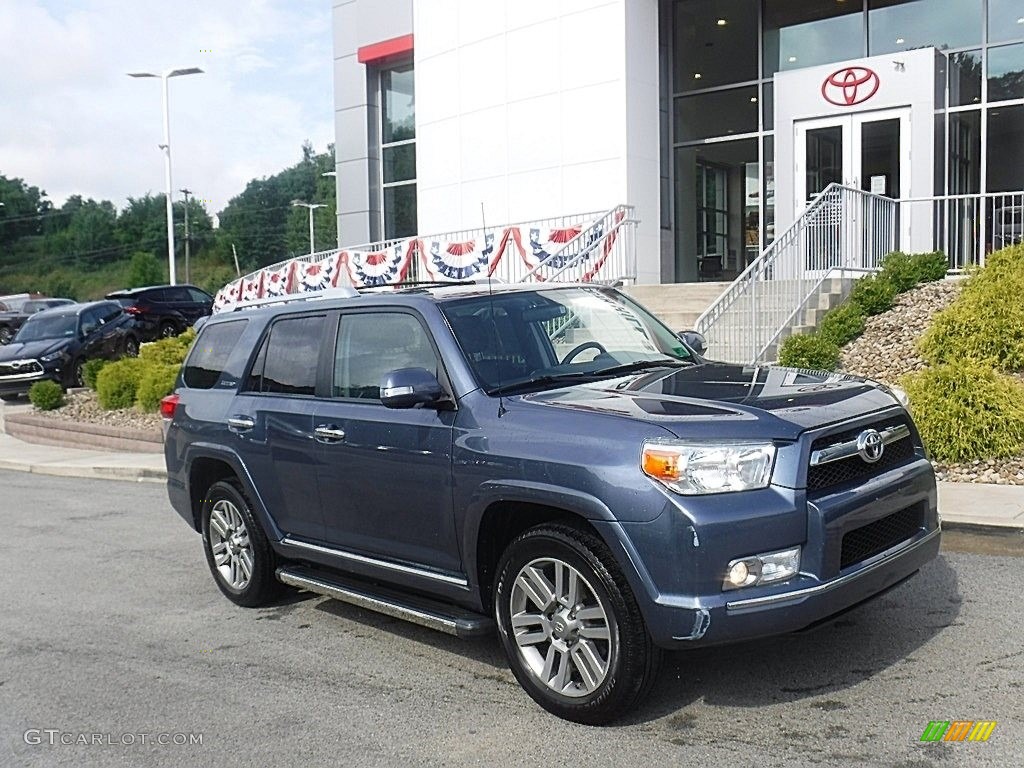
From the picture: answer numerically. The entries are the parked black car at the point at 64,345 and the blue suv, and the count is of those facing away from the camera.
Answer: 0

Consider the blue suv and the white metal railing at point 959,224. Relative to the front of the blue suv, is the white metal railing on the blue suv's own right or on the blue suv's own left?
on the blue suv's own left

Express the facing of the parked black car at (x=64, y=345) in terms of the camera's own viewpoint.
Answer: facing the viewer and to the left of the viewer

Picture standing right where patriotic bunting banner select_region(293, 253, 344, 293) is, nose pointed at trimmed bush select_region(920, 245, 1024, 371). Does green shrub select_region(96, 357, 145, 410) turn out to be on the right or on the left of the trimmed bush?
right

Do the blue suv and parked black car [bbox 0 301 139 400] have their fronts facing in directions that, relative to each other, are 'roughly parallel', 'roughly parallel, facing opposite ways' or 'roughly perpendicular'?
roughly perpendicular

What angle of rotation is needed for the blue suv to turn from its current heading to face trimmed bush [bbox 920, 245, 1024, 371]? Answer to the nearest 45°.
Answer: approximately 90° to its left
